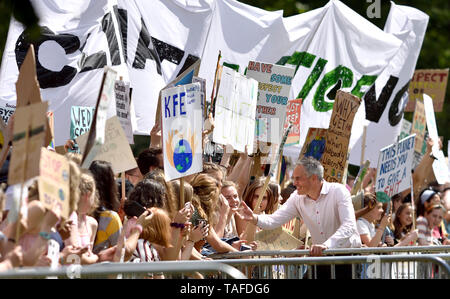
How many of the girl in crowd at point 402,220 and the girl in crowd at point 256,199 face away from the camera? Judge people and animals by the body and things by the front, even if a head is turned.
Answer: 0

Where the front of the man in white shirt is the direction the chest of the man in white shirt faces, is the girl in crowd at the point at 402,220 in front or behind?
behind

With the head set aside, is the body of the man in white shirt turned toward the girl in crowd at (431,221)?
no

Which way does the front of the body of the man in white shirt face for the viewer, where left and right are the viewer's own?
facing the viewer and to the left of the viewer

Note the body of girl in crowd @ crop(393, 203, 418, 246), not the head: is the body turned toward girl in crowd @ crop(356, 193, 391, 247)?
no

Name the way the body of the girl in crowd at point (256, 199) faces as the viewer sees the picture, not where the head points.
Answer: toward the camera

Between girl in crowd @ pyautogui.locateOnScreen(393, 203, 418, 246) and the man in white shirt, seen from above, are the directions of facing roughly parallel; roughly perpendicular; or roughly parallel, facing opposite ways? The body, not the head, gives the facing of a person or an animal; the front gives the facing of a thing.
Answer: roughly perpendicular

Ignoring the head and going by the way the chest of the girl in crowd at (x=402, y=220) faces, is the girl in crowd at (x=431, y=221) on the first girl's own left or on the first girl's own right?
on the first girl's own left

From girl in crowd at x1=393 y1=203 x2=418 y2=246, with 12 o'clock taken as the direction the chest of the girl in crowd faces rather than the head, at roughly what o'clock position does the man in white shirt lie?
The man in white shirt is roughly at 2 o'clock from the girl in crowd.

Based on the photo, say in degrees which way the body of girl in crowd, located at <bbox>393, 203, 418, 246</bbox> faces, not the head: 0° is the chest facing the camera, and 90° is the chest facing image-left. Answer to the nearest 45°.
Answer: approximately 315°

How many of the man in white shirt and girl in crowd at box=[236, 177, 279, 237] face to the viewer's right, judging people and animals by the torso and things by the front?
0
